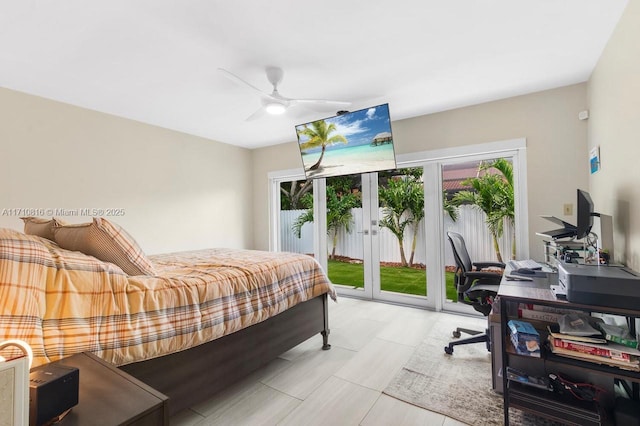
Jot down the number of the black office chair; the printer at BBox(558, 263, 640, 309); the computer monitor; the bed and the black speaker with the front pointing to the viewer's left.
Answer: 2

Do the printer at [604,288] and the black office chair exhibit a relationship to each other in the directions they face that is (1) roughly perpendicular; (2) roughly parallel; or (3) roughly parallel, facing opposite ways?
roughly parallel, facing opposite ways

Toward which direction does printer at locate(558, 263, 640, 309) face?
to the viewer's left

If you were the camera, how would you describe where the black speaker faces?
facing the viewer and to the right of the viewer

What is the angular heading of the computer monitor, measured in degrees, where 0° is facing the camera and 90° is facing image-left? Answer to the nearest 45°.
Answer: approximately 90°

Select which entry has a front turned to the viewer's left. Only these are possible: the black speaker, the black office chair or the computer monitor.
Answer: the computer monitor

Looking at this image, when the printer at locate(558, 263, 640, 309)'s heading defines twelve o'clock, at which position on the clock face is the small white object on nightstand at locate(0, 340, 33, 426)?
The small white object on nightstand is roughly at 10 o'clock from the printer.

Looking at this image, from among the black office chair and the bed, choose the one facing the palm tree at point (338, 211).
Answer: the bed

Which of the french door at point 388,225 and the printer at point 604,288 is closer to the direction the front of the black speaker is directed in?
the printer

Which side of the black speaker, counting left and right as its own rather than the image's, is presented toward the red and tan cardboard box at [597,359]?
front

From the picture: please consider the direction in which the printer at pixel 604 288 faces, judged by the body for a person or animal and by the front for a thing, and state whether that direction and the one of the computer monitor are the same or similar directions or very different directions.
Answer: same or similar directions

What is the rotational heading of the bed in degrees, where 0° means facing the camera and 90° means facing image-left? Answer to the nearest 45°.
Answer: approximately 225°

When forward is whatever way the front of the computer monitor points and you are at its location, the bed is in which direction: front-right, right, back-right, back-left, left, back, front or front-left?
front-left

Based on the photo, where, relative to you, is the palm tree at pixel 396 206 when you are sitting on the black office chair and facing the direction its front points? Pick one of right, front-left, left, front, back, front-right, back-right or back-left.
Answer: back-left

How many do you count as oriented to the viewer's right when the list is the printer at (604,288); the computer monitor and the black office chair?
1

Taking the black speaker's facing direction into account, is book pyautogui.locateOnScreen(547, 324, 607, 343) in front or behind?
in front

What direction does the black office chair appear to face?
to the viewer's right
